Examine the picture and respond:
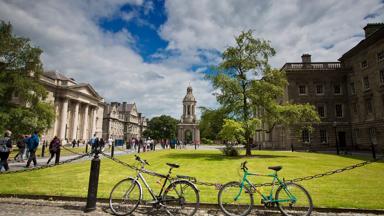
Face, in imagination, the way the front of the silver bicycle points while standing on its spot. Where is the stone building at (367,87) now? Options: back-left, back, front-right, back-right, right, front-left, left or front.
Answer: back-right

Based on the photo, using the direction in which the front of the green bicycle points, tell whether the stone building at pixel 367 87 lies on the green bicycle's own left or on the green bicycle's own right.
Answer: on the green bicycle's own right

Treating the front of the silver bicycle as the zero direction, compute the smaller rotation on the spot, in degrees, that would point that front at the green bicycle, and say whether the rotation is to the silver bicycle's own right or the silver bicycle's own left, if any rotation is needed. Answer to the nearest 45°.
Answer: approximately 180°

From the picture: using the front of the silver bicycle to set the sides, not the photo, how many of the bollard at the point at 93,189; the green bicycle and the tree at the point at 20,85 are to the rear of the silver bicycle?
1

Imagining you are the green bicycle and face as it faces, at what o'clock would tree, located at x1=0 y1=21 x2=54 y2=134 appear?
The tree is roughly at 1 o'clock from the green bicycle.

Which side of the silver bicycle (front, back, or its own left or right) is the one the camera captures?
left

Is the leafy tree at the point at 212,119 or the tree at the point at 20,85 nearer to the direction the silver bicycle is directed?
the tree

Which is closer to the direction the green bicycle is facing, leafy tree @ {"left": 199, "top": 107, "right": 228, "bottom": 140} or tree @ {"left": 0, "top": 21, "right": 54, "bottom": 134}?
the tree

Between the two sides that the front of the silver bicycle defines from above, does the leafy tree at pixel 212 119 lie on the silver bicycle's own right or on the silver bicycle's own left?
on the silver bicycle's own right

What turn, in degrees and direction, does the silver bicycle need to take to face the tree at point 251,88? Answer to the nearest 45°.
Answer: approximately 135° to its right

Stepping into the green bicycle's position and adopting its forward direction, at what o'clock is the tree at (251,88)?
The tree is roughly at 3 o'clock from the green bicycle.

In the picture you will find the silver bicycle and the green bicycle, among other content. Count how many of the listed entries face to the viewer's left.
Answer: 2

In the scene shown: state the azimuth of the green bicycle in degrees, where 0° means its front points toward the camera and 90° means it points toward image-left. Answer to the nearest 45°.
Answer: approximately 90°

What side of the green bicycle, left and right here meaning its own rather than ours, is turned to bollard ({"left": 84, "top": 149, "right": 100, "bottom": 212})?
front
